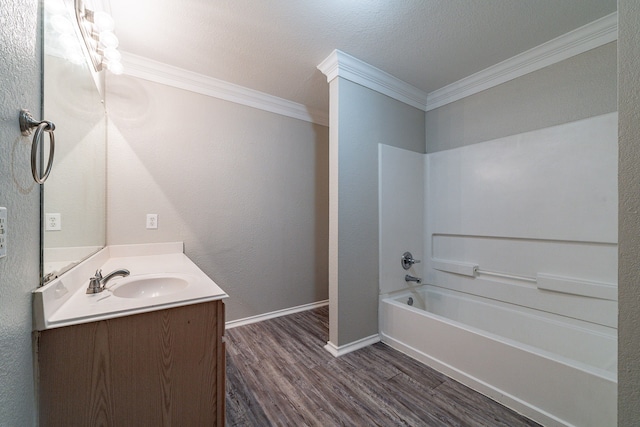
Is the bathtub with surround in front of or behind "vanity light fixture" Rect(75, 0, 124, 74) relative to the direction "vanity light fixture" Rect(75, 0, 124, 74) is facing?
in front

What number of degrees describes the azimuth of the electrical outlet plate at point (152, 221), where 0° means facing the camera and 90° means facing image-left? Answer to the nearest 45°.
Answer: approximately 0°

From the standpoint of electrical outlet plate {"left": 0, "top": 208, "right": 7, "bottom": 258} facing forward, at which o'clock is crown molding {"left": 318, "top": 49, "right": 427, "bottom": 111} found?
The crown molding is roughly at 12 o'clock from the electrical outlet plate.

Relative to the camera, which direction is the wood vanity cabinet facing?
to the viewer's right

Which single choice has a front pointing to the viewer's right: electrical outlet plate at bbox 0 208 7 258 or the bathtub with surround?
the electrical outlet plate

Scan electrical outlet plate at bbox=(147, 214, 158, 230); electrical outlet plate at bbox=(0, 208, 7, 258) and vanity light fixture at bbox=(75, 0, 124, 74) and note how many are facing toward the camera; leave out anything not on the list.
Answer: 1

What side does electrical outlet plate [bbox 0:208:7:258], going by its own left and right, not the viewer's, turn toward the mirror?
left

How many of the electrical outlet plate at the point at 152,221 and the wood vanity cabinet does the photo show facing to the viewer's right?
1

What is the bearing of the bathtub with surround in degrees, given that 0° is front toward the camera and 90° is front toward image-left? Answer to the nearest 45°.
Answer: approximately 45°

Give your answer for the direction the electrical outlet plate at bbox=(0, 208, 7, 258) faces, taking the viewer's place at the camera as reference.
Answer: facing to the right of the viewer

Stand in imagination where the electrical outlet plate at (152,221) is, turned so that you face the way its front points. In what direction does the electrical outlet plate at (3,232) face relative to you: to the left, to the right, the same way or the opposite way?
to the left

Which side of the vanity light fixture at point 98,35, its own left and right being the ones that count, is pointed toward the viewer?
right

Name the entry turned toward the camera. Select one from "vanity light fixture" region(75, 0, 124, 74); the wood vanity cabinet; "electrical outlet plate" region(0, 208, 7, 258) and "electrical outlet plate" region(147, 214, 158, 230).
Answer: "electrical outlet plate" region(147, 214, 158, 230)
